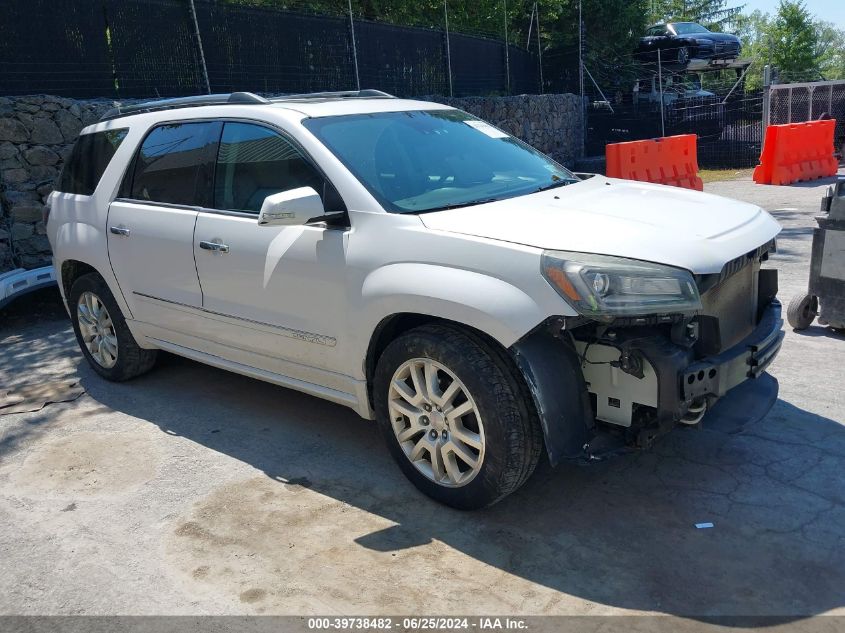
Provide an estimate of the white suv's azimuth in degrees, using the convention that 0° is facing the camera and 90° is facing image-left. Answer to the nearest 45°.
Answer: approximately 315°

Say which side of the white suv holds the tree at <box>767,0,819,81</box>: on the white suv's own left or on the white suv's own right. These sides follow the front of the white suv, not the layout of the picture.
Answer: on the white suv's own left

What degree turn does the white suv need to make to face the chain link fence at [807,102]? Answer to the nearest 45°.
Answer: approximately 90° to its left

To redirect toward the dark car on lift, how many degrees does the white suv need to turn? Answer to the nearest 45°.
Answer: approximately 135° to its left

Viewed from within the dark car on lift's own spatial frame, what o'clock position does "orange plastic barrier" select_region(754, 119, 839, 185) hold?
The orange plastic barrier is roughly at 1 o'clock from the dark car on lift.

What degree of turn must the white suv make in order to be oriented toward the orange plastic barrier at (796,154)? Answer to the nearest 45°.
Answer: approximately 90° to its left

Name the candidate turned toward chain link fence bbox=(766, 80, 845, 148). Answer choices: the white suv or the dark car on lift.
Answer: the dark car on lift
